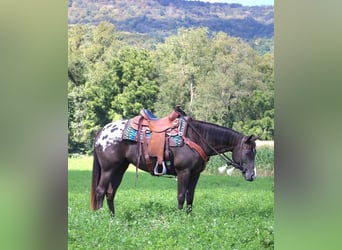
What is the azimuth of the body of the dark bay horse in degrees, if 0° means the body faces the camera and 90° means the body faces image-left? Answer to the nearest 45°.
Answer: approximately 270°
